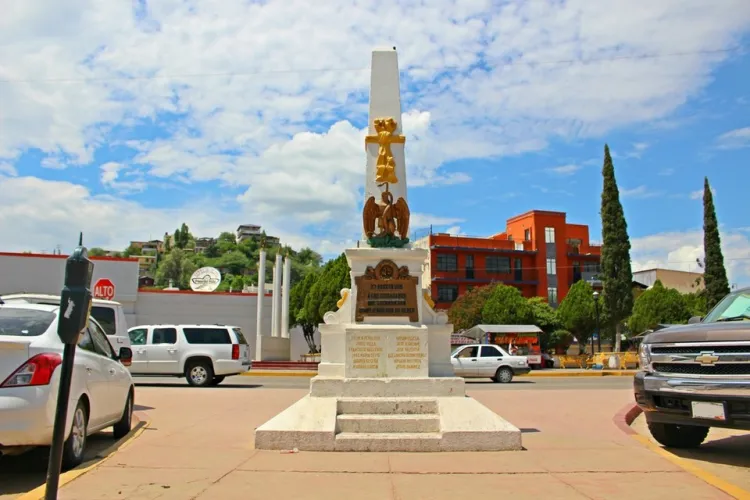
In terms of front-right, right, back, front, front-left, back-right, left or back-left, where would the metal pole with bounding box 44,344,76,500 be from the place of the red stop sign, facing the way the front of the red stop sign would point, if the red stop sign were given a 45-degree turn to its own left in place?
front-right

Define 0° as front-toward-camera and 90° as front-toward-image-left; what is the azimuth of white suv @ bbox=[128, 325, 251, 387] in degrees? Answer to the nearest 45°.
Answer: approximately 90°

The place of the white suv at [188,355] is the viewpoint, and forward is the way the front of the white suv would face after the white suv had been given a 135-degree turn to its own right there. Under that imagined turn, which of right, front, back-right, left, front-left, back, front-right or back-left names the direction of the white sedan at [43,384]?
back-right

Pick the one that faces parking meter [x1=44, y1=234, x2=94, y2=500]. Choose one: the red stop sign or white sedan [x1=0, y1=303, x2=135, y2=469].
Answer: the red stop sign

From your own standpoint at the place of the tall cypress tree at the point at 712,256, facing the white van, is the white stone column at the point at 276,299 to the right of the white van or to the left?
right

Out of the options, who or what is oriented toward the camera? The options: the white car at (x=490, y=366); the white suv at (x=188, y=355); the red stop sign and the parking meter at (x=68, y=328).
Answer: the red stop sign

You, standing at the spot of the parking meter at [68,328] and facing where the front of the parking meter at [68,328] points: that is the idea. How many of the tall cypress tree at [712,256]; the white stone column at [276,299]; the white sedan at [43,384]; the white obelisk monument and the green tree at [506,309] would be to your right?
0

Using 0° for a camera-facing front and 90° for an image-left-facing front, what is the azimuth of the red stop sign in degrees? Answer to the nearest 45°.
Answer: approximately 0°

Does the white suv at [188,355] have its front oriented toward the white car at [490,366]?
no

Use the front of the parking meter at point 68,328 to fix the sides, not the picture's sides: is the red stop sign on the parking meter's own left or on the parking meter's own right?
on the parking meter's own left

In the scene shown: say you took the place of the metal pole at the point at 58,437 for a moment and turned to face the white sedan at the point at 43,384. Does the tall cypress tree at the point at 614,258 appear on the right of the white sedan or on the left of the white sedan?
right

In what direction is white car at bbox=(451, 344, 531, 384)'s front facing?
to the viewer's left

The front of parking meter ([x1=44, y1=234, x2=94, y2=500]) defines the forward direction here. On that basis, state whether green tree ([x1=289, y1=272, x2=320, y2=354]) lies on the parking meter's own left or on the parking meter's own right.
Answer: on the parking meter's own left

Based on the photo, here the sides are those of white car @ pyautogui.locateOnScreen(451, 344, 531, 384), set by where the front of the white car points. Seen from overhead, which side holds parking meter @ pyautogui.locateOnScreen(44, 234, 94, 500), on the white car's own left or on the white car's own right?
on the white car's own left

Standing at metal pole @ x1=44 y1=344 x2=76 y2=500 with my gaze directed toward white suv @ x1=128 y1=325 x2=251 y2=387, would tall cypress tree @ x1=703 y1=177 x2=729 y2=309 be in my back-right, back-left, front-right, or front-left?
front-right
